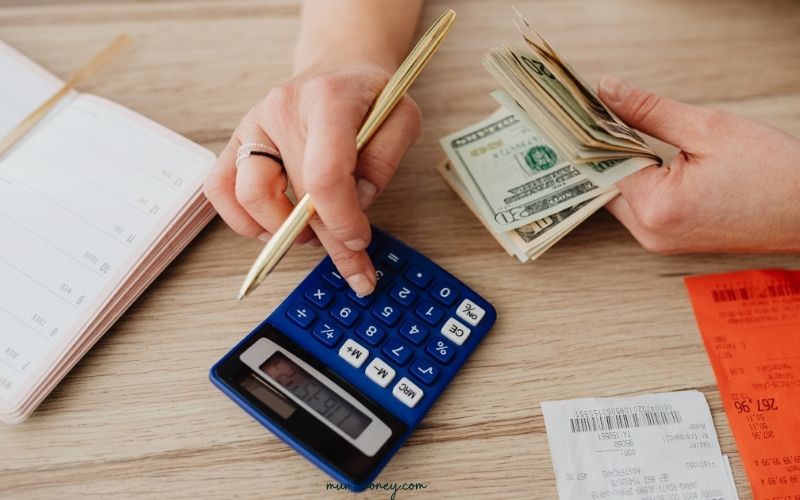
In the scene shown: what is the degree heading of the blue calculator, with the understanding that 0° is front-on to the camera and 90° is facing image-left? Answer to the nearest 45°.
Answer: approximately 225°
